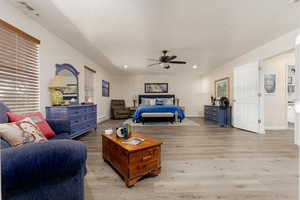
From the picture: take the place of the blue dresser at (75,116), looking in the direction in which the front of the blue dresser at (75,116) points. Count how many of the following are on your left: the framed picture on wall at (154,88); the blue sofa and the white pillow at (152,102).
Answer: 2

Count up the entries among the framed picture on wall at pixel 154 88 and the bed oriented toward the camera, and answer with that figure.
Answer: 2

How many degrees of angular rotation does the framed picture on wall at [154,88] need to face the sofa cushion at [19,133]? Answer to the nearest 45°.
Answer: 0° — it already faces it

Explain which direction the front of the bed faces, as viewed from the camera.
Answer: facing the viewer

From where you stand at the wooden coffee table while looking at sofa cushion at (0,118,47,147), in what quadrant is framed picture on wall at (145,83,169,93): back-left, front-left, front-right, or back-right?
back-right

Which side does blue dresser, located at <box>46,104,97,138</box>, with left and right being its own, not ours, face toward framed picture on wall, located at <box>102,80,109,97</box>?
left

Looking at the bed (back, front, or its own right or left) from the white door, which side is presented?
left

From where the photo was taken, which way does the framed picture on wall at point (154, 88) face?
toward the camera

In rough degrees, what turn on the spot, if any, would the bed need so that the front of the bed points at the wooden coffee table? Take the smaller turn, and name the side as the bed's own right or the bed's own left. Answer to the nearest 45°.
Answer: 0° — it already faces it

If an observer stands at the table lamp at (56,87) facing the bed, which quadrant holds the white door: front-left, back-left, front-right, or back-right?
front-right

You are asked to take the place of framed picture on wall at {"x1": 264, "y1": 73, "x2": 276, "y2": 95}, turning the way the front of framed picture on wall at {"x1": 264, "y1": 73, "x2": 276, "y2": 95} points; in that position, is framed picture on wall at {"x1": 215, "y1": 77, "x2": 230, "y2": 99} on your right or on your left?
on your right

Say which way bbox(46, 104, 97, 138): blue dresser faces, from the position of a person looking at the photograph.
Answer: facing the viewer and to the right of the viewer

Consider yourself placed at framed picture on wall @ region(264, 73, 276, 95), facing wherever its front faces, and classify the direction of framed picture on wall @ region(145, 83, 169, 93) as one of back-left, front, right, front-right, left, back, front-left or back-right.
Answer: right

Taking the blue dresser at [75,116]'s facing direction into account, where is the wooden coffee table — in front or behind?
in front
